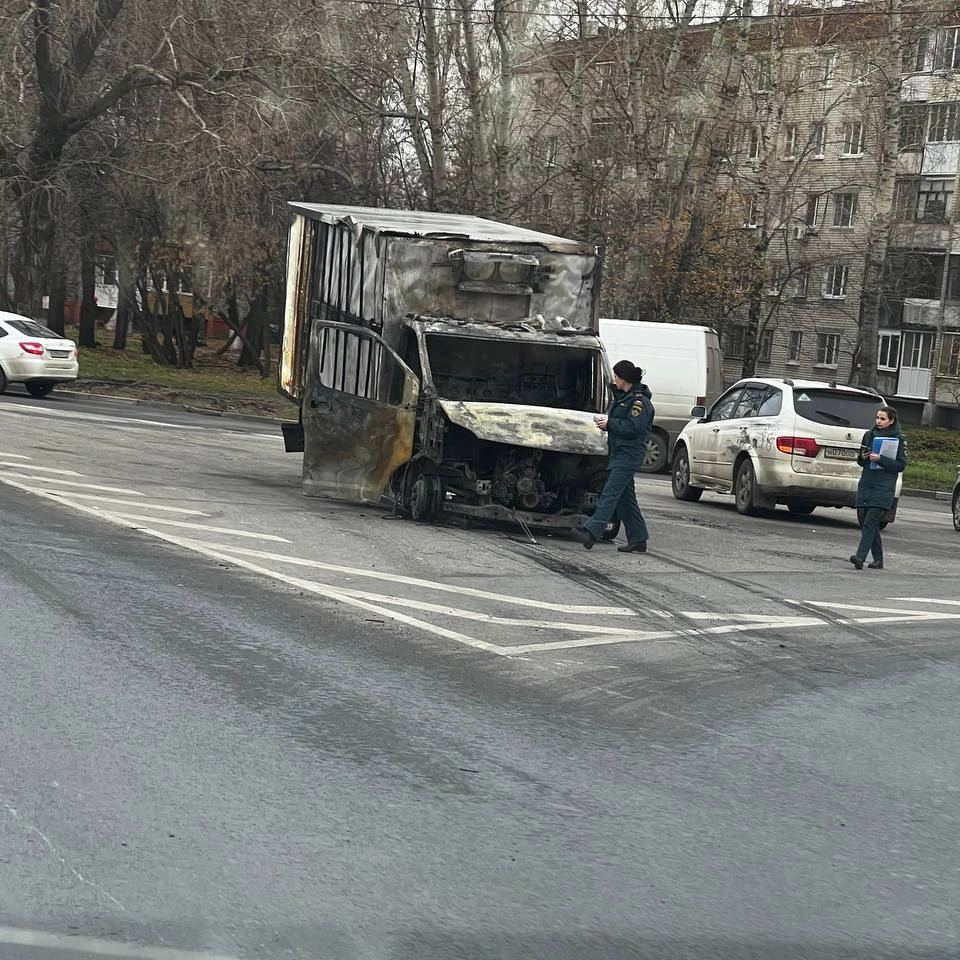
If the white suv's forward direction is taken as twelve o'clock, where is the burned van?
The burned van is roughly at 9 o'clock from the white suv.

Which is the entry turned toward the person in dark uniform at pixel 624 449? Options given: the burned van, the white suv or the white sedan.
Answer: the burned van

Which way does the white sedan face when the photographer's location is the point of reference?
facing away from the viewer and to the left of the viewer

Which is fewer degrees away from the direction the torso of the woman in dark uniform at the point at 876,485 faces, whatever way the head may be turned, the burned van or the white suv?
the burned van

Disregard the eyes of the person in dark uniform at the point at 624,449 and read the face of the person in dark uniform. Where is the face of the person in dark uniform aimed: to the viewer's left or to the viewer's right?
to the viewer's left

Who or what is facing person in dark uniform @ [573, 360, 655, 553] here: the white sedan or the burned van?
the burned van

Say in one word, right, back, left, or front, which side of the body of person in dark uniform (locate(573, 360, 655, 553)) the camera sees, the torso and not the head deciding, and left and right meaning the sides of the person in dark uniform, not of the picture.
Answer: left

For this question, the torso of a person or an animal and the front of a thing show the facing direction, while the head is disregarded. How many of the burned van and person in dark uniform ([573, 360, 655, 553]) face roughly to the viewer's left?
1

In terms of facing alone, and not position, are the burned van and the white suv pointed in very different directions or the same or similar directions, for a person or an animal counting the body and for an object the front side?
very different directions
